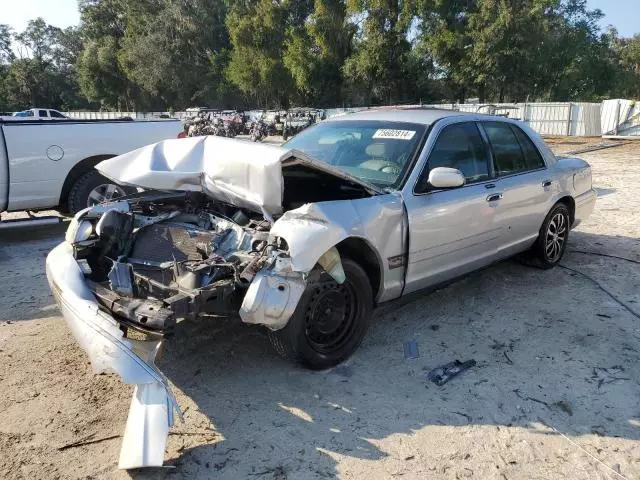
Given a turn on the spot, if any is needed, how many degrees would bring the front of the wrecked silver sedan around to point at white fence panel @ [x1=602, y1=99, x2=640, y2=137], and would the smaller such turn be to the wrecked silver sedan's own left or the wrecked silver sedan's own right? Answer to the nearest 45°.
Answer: approximately 180°

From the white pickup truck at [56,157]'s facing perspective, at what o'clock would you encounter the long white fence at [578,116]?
The long white fence is roughly at 5 o'clock from the white pickup truck.

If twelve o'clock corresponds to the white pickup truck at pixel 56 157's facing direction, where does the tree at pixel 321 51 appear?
The tree is roughly at 4 o'clock from the white pickup truck.

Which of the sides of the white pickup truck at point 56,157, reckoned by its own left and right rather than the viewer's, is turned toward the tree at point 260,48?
right

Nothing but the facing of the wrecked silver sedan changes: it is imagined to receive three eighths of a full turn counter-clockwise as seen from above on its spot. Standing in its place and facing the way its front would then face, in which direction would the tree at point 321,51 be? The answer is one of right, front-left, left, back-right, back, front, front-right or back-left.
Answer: left

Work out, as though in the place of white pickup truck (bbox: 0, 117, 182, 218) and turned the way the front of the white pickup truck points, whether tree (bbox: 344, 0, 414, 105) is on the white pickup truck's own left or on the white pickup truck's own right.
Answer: on the white pickup truck's own right

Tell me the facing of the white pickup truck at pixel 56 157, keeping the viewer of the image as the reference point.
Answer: facing to the left of the viewer

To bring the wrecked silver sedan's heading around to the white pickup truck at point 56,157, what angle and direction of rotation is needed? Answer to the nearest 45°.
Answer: approximately 90° to its right

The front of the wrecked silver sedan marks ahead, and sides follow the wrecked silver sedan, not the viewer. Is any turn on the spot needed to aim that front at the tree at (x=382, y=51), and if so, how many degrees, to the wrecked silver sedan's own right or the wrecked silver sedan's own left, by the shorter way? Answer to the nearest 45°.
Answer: approximately 135° to the wrecked silver sedan's own right
